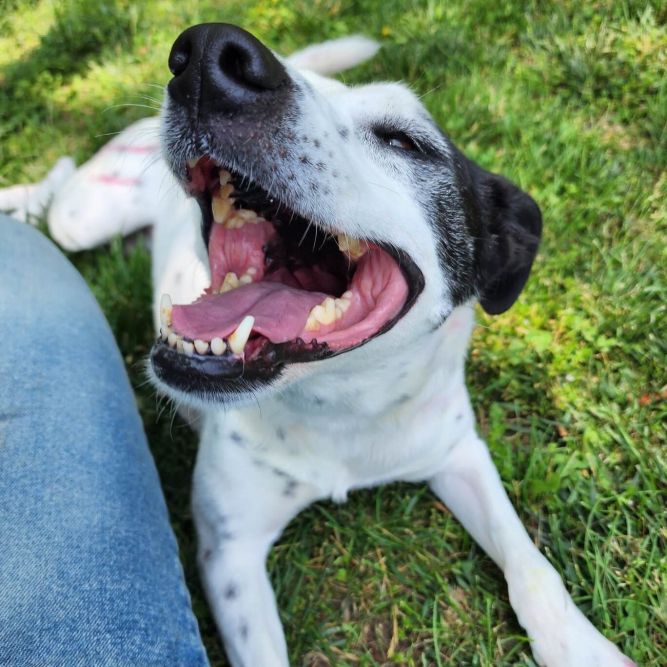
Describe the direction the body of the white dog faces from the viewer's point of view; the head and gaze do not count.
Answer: toward the camera
